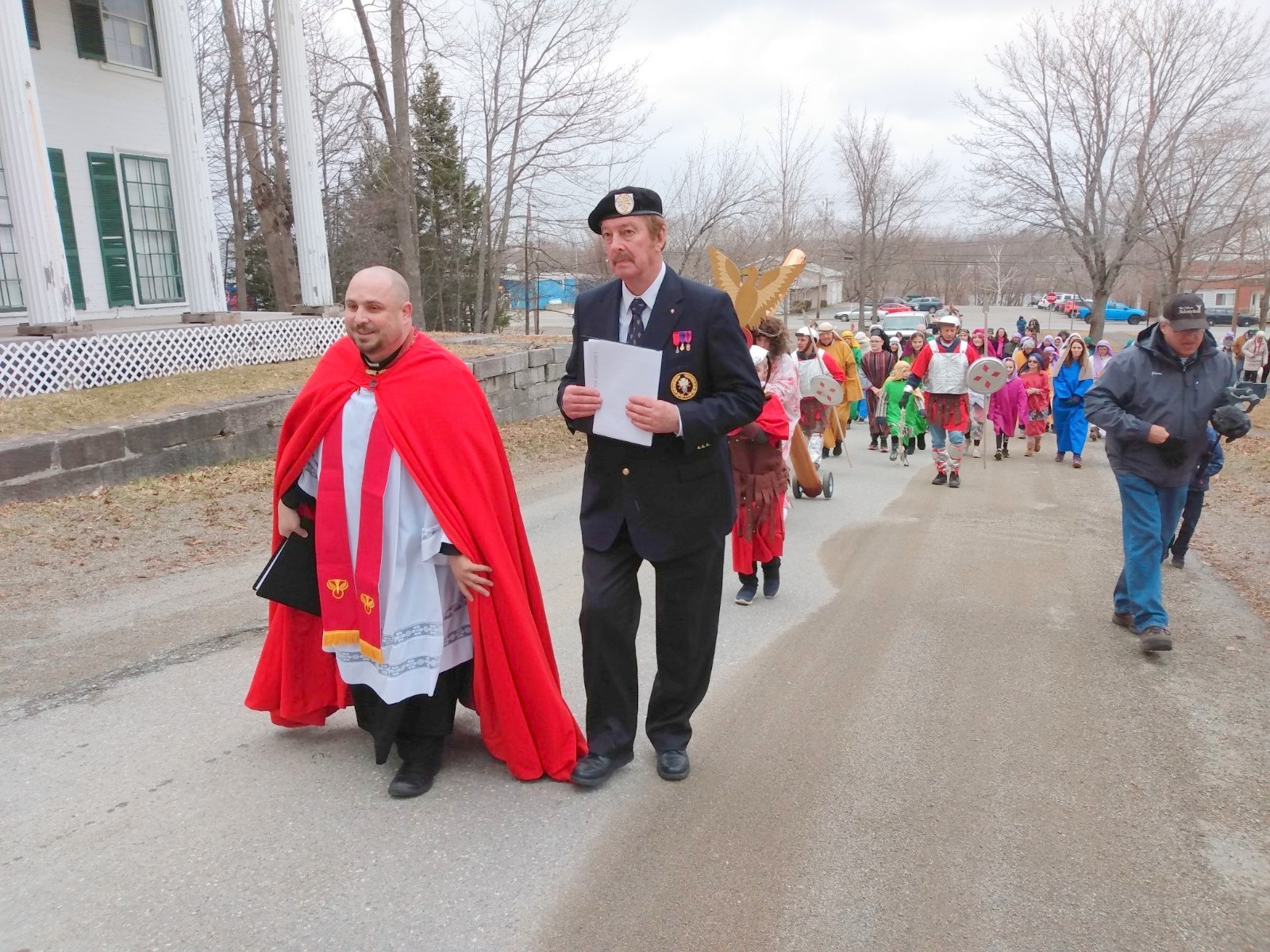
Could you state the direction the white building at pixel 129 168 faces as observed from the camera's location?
facing the viewer and to the right of the viewer

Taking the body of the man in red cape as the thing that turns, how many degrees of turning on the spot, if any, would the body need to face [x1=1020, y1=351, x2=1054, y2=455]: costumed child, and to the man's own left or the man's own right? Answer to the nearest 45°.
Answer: approximately 180°

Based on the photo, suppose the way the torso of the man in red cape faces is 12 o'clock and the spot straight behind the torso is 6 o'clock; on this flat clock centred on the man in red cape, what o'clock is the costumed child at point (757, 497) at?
The costumed child is roughly at 6 o'clock from the man in red cape.

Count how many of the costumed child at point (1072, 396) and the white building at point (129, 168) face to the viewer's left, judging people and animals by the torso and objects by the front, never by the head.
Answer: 0

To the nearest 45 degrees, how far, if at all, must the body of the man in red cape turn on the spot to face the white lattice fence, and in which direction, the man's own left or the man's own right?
approximately 135° to the man's own right

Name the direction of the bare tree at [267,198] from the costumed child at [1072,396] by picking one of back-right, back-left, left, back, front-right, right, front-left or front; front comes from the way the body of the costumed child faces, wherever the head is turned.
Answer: right

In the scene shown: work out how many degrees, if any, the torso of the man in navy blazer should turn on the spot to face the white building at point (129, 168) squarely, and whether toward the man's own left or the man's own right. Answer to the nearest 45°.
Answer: approximately 90° to the man's own right

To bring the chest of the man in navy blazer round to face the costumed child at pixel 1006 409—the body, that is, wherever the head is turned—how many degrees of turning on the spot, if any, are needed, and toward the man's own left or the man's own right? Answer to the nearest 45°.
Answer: approximately 180°

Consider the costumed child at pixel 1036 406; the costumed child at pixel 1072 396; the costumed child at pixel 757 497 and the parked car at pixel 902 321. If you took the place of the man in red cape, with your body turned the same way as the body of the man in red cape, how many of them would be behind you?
4

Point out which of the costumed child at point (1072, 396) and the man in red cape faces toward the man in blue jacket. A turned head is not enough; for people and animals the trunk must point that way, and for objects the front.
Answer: the costumed child

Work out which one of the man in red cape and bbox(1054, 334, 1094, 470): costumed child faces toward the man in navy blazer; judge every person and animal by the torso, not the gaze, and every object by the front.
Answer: the costumed child

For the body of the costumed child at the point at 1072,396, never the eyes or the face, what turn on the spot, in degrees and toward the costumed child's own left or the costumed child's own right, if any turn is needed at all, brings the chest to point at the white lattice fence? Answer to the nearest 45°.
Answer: approximately 45° to the costumed child's own right

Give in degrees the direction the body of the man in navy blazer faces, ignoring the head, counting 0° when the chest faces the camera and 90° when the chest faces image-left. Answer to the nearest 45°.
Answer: approximately 45°

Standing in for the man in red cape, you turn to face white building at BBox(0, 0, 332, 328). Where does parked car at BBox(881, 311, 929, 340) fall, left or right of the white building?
right
